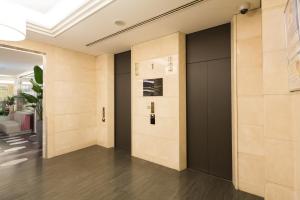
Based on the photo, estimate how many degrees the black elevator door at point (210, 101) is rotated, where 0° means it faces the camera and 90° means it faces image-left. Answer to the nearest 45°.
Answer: approximately 45°

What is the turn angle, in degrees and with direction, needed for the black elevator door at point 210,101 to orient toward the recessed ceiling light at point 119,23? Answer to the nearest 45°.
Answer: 0° — it already faces it

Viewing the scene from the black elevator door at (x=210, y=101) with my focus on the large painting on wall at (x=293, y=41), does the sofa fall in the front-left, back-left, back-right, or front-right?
back-right

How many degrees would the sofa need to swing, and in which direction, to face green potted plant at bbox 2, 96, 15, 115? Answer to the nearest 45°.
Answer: approximately 135° to its right

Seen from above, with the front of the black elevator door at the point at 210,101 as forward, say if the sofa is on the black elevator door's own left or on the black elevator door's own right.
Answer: on the black elevator door's own right

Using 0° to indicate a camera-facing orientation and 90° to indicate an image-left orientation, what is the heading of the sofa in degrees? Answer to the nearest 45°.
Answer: approximately 45°

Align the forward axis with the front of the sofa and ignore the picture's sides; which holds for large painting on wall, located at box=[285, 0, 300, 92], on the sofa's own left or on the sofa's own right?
on the sofa's own left
